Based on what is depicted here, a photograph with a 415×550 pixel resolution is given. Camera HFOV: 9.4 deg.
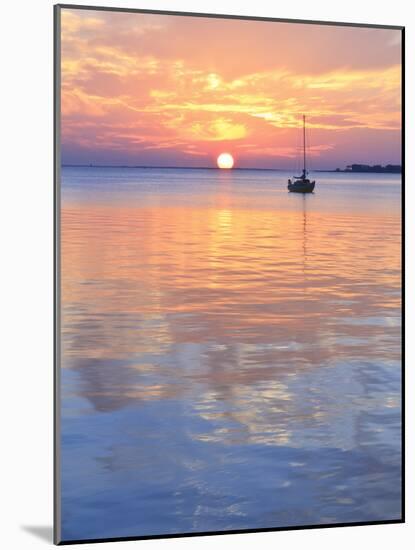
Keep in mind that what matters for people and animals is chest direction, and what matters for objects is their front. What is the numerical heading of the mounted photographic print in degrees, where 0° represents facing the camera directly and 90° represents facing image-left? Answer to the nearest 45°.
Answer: approximately 315°
